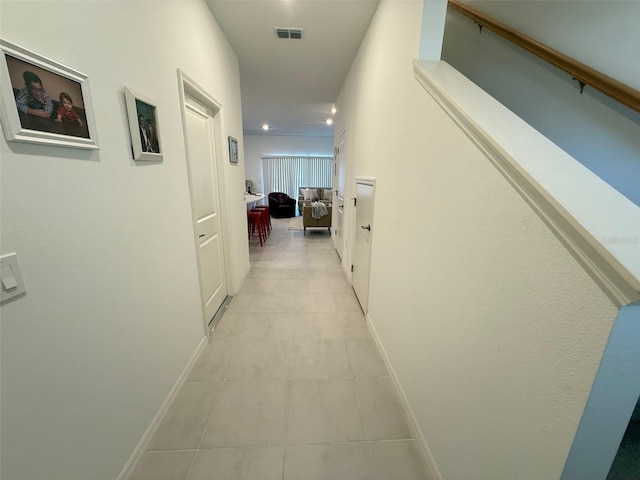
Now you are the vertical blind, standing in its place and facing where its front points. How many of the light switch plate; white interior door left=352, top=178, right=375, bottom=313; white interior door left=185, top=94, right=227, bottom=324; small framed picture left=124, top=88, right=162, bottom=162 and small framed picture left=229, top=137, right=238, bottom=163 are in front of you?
5

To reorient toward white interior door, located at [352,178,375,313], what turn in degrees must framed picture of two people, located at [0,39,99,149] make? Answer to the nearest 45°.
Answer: approximately 45° to its left

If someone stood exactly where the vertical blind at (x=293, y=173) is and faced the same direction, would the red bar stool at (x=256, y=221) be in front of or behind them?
in front

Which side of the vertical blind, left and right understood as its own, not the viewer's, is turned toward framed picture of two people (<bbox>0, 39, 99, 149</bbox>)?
front

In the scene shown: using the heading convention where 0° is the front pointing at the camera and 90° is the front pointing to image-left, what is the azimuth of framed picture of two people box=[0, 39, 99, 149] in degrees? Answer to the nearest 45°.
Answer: approximately 315°

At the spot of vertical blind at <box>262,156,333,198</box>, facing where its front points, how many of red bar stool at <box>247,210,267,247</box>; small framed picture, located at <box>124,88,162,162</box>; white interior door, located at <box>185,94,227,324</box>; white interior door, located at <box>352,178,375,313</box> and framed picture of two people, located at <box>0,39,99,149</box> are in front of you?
5

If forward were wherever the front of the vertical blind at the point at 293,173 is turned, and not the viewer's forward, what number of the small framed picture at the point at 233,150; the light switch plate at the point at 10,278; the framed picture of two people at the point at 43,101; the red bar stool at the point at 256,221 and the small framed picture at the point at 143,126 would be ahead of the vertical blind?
5

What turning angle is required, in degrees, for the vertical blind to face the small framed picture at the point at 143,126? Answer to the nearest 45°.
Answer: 0° — it already faces it
